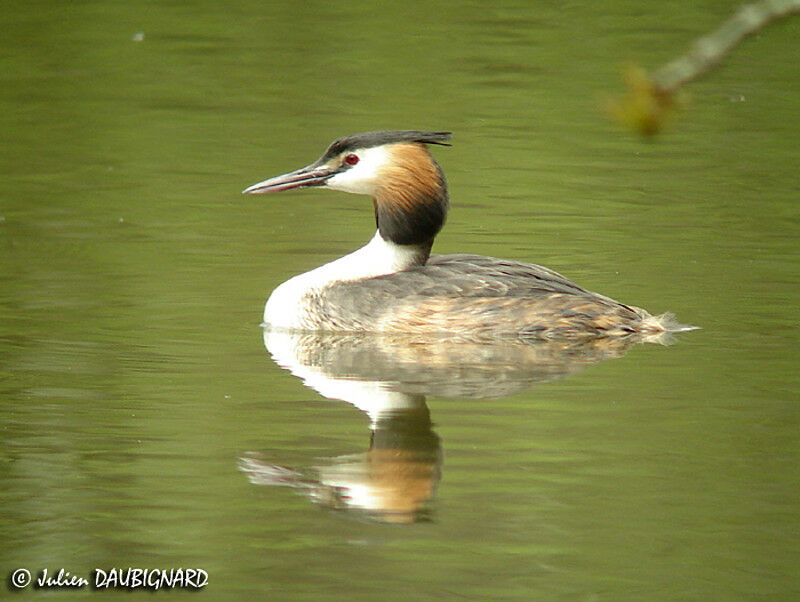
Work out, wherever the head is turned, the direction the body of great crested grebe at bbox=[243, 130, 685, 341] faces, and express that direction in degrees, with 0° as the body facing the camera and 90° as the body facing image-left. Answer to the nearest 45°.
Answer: approximately 90°
